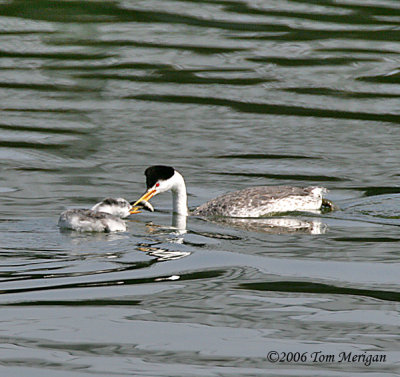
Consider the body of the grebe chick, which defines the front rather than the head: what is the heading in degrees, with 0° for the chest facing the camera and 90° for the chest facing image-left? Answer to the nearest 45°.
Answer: approximately 270°
